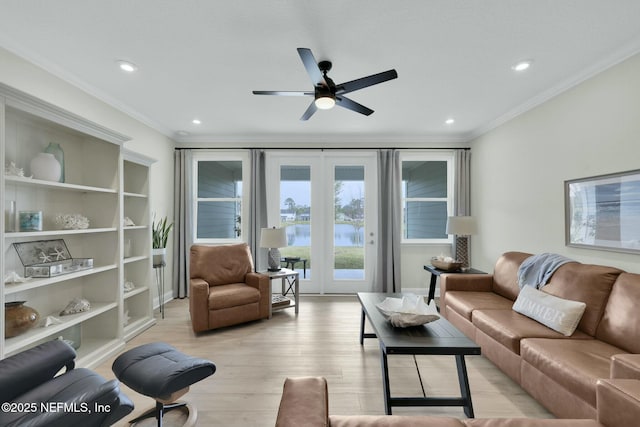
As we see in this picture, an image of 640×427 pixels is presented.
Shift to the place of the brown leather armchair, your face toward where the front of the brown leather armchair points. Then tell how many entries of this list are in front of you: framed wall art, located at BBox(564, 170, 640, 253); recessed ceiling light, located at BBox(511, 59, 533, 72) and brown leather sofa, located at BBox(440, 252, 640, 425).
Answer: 3

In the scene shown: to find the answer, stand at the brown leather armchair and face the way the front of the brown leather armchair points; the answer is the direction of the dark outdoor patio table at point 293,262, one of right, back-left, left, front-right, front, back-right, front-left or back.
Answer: left

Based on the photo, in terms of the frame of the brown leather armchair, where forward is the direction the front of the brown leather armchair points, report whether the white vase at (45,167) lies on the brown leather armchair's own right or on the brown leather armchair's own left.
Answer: on the brown leather armchair's own right

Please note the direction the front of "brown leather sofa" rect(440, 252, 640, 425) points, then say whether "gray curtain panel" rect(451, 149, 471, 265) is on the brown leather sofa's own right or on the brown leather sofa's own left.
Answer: on the brown leather sofa's own right

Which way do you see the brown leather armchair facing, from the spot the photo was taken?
facing the viewer and to the right of the viewer

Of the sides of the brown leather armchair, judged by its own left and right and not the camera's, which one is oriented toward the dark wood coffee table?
front

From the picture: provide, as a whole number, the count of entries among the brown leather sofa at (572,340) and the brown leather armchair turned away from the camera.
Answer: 0

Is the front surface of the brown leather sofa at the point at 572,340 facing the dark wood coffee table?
yes

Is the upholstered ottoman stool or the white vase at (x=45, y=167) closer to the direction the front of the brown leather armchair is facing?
the upholstered ottoman stool

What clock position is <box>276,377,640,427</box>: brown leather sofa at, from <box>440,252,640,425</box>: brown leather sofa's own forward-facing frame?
<box>276,377,640,427</box>: brown leather sofa is roughly at 11 o'clock from <box>440,252,640,425</box>: brown leather sofa.

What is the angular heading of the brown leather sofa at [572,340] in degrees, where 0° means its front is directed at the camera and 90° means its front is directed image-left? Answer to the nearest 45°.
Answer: approximately 45°

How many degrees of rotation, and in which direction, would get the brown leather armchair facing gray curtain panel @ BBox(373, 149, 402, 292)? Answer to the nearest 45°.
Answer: approximately 45° to its left
